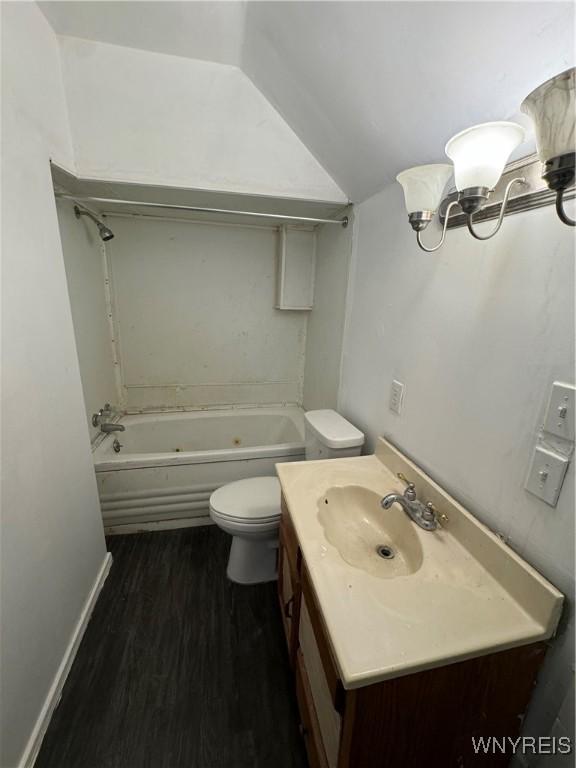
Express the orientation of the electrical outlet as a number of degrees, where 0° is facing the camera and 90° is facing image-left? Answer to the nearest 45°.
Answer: approximately 45°

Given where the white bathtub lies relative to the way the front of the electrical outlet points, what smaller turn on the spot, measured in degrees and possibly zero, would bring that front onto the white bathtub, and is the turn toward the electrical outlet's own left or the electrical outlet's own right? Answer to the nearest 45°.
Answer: approximately 45° to the electrical outlet's own right

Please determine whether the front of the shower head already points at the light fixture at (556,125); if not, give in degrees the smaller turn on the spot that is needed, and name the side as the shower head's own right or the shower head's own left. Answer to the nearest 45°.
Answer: approximately 90° to the shower head's own right

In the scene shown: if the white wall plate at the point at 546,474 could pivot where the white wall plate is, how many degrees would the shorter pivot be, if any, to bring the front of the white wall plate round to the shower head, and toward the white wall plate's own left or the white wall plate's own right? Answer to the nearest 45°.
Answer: approximately 45° to the white wall plate's own right

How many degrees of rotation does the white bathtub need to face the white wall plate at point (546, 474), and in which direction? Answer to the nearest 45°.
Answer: approximately 45° to its left

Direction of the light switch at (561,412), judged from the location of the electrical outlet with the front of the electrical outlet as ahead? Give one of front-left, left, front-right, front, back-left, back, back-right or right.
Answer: left

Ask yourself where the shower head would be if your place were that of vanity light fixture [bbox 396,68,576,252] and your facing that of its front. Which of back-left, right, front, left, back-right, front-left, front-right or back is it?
front-right

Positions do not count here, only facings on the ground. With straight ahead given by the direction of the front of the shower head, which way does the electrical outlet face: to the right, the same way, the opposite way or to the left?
the opposite way

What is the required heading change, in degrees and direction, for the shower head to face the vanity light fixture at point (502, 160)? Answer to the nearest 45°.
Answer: approximately 90° to its right

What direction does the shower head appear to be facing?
to the viewer's right

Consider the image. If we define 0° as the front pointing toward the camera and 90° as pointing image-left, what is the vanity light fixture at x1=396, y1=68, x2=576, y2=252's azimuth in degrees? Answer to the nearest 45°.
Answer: approximately 45°
